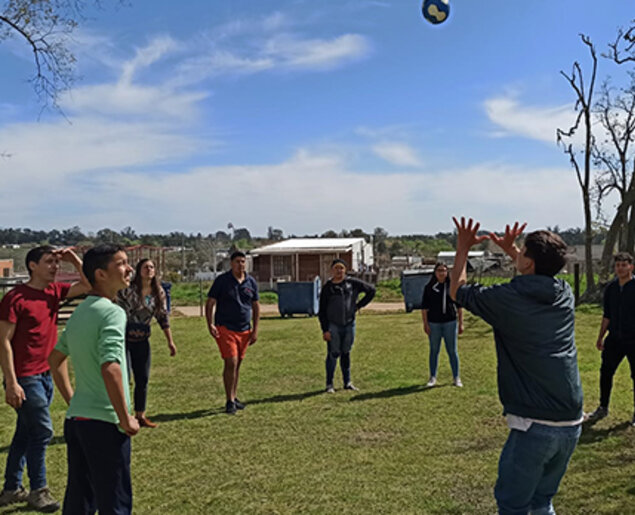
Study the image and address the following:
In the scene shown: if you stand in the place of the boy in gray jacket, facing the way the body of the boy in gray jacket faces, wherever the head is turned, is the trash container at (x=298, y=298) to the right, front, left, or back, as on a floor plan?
front

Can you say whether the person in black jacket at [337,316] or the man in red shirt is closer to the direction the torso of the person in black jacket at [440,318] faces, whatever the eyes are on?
the man in red shirt

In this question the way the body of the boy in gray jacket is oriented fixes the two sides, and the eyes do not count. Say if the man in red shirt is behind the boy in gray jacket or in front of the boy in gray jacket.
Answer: in front

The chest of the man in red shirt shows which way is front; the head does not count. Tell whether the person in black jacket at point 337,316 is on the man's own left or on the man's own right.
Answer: on the man's own left

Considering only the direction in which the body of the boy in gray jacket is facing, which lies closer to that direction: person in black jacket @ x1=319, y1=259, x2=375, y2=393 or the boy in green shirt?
the person in black jacket

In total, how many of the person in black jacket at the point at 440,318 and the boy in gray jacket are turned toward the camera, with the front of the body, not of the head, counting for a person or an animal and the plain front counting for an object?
1

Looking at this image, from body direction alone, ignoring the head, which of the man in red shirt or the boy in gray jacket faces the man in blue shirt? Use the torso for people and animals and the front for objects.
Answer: the boy in gray jacket

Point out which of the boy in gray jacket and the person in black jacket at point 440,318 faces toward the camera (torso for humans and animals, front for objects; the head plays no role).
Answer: the person in black jacket

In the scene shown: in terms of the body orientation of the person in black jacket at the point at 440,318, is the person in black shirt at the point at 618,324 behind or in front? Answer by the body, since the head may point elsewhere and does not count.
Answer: in front

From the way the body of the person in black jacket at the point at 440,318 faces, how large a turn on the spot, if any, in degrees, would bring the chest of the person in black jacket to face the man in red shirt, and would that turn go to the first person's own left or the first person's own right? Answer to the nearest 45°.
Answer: approximately 45° to the first person's own right

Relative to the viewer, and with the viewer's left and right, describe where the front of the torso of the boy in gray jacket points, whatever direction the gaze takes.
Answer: facing away from the viewer and to the left of the viewer

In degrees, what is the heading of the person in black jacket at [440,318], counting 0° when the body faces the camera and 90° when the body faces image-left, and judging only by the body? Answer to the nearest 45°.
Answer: approximately 0°

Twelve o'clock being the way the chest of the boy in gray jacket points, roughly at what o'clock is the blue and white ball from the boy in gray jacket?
The blue and white ball is roughly at 1 o'clock from the boy in gray jacket.

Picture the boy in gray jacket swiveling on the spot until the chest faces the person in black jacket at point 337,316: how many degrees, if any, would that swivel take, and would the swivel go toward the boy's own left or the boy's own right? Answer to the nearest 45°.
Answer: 0° — they already face them

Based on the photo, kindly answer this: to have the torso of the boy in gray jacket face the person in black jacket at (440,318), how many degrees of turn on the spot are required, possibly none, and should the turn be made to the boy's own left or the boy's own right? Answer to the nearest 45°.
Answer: approximately 45° to the boy's own right

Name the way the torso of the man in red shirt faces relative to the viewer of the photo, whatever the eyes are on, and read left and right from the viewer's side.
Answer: facing the viewer and to the right of the viewer

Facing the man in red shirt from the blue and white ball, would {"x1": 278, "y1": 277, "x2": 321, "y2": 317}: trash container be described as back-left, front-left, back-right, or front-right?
back-right
